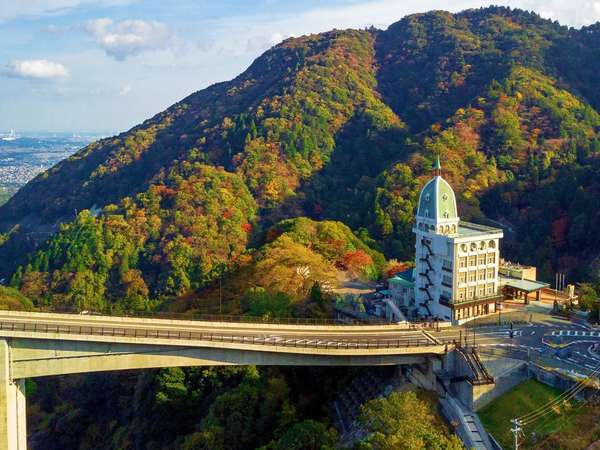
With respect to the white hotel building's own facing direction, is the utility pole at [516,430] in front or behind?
in front

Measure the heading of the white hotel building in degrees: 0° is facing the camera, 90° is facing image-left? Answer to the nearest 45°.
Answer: approximately 315°

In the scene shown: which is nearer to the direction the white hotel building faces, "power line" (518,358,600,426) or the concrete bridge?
the power line

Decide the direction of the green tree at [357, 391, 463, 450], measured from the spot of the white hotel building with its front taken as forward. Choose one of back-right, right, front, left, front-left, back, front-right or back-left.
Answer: front-right

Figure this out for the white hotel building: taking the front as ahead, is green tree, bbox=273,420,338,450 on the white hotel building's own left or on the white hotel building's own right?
on the white hotel building's own right
